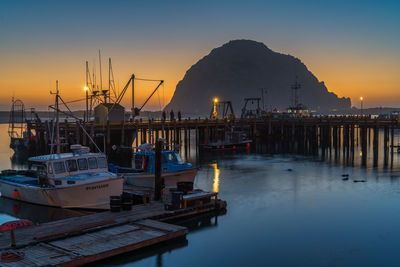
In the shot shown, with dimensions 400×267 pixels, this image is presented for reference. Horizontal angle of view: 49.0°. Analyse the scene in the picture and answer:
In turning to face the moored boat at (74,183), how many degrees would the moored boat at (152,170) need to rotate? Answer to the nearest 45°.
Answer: approximately 135° to its right

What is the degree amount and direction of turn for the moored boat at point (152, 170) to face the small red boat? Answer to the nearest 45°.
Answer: approximately 135° to its right

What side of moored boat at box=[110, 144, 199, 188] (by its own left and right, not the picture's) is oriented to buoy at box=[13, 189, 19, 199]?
back

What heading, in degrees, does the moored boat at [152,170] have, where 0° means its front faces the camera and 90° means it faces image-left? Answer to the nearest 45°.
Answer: approximately 270°
